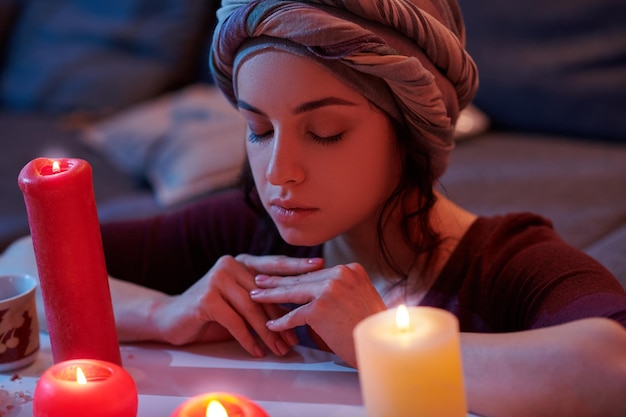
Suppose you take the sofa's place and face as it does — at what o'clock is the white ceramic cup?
The white ceramic cup is roughly at 1 o'clock from the sofa.

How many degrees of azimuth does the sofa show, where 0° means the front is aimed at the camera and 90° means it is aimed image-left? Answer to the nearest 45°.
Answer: approximately 0°

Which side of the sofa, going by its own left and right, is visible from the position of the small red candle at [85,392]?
front

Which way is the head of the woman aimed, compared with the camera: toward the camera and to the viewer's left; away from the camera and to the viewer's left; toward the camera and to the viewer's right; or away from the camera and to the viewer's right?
toward the camera and to the viewer's left

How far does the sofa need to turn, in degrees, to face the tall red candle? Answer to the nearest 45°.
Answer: approximately 45° to its right

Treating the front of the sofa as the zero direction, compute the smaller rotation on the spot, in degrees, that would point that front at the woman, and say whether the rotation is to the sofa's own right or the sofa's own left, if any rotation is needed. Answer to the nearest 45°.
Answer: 0° — it already faces them

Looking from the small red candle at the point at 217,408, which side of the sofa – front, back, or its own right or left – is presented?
front
